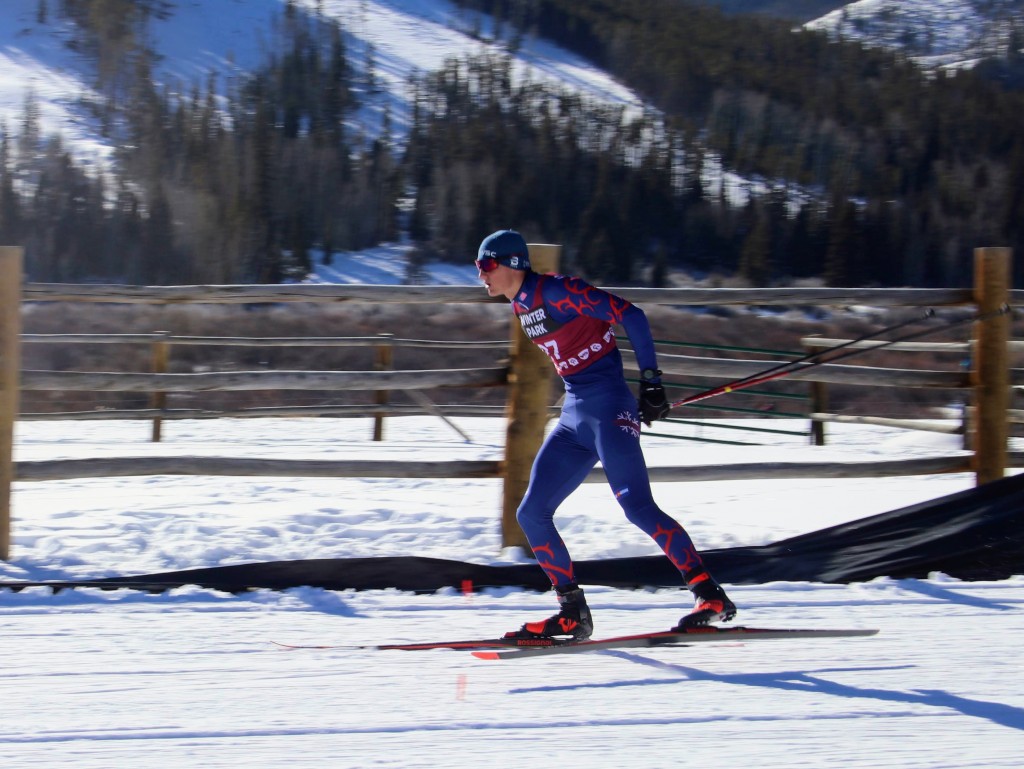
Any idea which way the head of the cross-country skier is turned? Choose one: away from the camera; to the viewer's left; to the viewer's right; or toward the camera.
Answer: to the viewer's left

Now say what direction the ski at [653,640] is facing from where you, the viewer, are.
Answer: facing to the left of the viewer

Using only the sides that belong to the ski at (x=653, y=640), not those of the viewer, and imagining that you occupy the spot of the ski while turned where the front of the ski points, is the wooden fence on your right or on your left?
on your right

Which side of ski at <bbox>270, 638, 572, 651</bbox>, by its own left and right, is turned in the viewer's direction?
left

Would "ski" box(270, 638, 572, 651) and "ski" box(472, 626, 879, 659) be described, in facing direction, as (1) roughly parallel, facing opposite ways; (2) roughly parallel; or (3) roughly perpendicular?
roughly parallel

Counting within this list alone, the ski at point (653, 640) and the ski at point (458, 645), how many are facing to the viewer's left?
2
